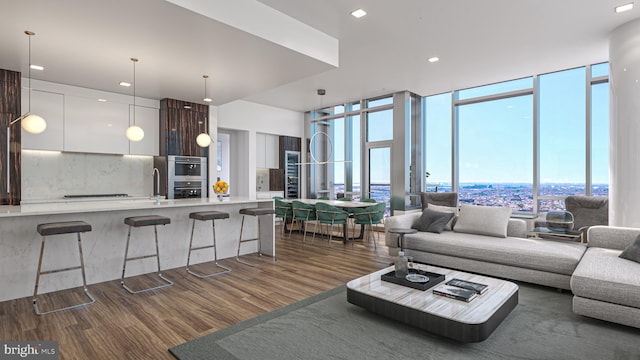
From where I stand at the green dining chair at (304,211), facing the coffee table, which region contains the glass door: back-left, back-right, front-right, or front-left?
back-left

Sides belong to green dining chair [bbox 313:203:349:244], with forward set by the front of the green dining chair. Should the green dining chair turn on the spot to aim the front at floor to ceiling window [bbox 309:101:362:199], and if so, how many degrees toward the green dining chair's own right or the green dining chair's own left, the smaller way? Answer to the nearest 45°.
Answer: approximately 45° to the green dining chair's own left

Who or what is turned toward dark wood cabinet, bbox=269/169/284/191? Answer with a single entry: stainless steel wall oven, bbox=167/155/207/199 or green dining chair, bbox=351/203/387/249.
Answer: the green dining chair

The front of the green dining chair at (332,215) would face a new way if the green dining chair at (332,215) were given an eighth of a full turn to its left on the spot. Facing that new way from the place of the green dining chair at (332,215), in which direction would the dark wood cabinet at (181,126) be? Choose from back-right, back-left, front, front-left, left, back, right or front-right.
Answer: left

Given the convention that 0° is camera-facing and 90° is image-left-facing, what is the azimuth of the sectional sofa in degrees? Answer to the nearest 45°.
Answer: approximately 45°

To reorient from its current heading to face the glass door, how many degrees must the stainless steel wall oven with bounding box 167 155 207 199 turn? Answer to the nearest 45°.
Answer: approximately 90° to its left

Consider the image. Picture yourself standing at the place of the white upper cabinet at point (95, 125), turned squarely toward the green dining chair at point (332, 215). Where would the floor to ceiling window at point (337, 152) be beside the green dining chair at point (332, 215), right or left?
left

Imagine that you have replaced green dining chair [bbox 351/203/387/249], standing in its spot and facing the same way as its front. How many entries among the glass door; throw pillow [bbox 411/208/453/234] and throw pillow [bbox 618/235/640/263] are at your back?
2

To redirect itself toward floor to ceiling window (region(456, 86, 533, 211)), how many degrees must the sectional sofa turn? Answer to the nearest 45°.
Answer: approximately 135° to its right

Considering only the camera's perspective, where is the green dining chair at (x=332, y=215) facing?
facing away from the viewer and to the right of the viewer

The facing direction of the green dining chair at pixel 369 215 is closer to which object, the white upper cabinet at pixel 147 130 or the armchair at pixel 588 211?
the white upper cabinet

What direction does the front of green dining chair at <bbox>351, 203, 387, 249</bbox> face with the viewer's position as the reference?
facing away from the viewer and to the left of the viewer
